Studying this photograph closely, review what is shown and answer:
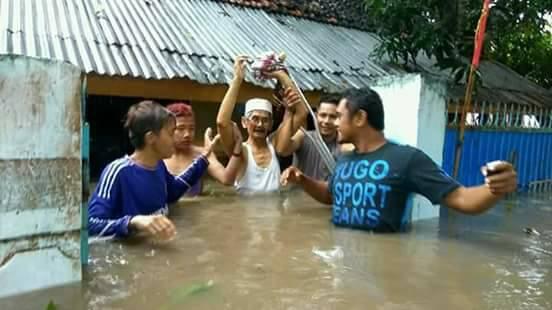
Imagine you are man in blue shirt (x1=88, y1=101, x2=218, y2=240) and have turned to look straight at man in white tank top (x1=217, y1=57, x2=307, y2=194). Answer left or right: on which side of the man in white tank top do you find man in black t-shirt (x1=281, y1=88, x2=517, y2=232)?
right

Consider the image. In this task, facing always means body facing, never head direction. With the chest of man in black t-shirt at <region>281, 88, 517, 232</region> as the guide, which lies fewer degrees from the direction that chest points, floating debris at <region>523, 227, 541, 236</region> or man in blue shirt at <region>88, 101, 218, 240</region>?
the man in blue shirt

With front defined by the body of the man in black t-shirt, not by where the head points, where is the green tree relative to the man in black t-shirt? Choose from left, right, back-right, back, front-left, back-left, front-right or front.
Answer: back-right

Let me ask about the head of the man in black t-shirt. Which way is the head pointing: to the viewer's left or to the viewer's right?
to the viewer's left

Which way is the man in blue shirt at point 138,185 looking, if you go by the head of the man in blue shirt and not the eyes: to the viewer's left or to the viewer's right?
to the viewer's right

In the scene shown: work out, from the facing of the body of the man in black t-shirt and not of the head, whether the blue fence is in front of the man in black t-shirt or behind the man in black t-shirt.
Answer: behind

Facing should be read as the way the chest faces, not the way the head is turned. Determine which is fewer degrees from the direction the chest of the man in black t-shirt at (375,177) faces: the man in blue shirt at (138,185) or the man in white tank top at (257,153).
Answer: the man in blue shirt

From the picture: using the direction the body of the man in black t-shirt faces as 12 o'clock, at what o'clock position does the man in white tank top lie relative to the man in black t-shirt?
The man in white tank top is roughly at 3 o'clock from the man in black t-shirt.

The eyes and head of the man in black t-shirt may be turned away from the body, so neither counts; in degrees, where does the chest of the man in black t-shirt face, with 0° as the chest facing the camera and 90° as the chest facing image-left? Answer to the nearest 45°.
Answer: approximately 45°

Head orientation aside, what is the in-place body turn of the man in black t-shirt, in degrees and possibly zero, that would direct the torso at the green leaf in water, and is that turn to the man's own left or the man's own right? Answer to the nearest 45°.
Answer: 0° — they already face it
